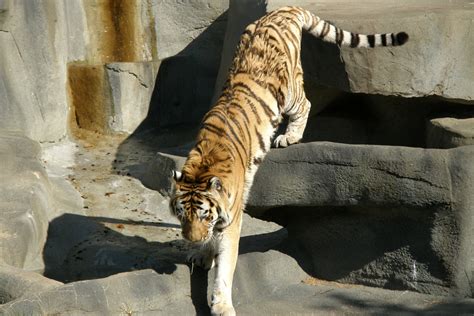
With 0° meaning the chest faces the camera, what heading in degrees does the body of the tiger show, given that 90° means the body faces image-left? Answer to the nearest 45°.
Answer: approximately 45°
